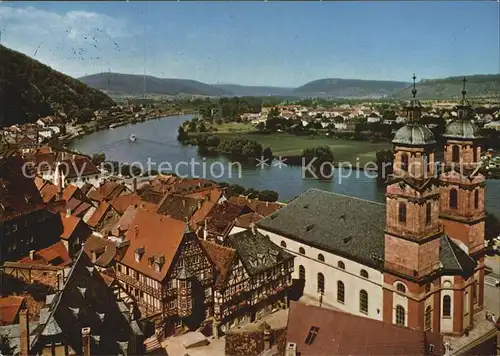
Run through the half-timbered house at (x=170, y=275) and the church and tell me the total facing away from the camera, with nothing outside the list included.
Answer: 0

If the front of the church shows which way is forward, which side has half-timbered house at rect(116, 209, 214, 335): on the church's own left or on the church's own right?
on the church's own right

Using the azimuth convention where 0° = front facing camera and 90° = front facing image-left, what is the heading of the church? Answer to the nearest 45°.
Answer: approximately 315°

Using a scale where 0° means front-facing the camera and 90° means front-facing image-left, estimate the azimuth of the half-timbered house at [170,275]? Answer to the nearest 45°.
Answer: approximately 315°
